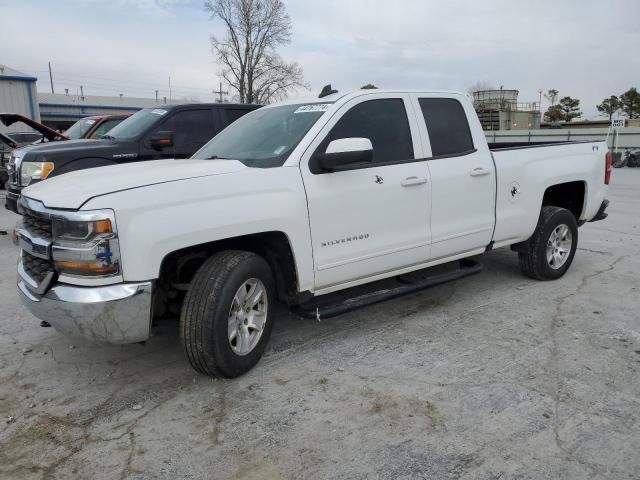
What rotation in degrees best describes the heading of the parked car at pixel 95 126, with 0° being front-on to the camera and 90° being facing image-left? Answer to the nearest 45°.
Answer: approximately 45°

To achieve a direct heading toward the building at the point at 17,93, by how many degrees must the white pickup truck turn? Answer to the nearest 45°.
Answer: approximately 90° to its right

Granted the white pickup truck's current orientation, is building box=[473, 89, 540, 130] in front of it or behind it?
behind

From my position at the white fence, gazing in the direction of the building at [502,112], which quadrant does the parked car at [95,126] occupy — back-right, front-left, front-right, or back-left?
back-left

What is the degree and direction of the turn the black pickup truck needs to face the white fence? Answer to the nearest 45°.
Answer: approximately 180°

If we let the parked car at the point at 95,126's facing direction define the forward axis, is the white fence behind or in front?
behind

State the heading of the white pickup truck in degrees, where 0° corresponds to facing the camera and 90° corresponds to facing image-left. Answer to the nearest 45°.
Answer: approximately 45°

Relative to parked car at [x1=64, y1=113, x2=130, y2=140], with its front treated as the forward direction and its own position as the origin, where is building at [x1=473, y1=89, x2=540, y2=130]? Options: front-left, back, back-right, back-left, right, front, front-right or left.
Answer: back
